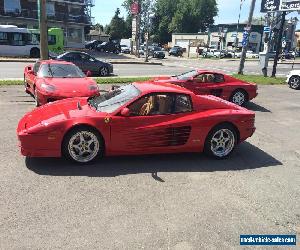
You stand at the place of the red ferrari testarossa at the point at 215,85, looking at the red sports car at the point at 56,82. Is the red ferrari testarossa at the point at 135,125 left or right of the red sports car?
left

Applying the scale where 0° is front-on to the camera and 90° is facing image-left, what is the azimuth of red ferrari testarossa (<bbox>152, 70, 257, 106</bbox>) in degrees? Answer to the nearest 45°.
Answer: approximately 90°

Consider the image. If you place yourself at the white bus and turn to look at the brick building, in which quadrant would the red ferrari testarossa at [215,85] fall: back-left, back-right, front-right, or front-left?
back-right

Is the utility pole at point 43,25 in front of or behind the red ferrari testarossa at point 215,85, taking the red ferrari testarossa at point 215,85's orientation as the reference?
in front

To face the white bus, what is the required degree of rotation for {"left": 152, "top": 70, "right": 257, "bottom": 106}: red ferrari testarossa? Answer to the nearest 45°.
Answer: approximately 45° to its right
